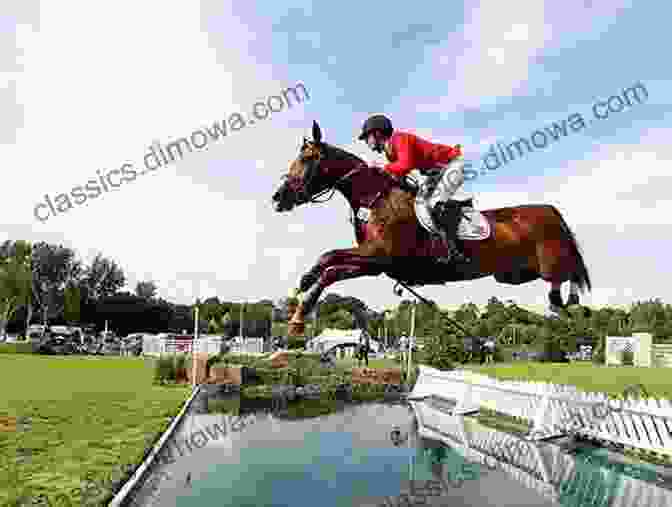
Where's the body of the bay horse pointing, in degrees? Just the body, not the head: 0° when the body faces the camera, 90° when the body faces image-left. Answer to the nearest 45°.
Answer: approximately 90°

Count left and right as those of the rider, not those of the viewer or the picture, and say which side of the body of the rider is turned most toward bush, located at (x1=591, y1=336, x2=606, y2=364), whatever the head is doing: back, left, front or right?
right

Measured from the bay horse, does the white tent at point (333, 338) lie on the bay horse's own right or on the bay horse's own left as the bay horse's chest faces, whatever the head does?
on the bay horse's own right

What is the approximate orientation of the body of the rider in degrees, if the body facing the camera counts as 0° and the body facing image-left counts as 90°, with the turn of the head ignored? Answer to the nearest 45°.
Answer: approximately 90°

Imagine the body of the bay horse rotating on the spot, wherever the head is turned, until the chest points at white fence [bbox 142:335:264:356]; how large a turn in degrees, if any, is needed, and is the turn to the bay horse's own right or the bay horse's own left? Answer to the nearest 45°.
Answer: approximately 90° to the bay horse's own right

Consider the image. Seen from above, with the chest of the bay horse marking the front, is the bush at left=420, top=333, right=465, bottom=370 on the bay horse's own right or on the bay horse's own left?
on the bay horse's own right

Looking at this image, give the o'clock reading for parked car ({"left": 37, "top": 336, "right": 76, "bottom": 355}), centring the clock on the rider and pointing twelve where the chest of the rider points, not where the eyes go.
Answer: The parked car is roughly at 2 o'clock from the rider.
